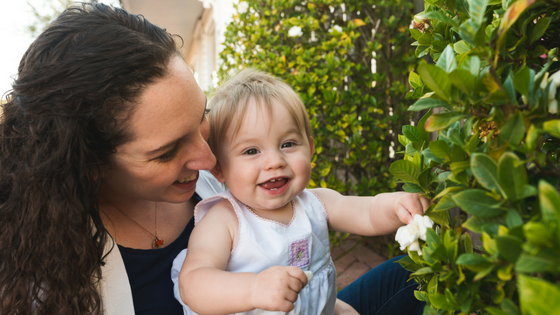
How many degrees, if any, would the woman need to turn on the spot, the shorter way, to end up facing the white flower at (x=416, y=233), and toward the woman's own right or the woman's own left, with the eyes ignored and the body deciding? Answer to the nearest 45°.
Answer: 0° — they already face it

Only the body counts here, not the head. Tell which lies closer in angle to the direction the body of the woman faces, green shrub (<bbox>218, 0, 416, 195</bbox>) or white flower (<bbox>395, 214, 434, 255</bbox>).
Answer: the white flower

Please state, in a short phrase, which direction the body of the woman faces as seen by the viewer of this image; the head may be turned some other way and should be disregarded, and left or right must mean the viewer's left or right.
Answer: facing the viewer and to the right of the viewer

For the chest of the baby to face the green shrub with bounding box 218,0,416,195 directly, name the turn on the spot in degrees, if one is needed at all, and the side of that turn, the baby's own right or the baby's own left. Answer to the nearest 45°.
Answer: approximately 135° to the baby's own left
